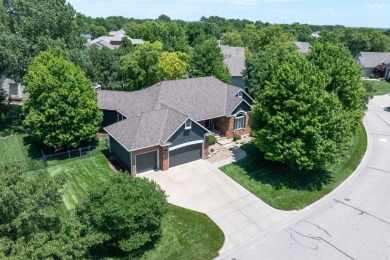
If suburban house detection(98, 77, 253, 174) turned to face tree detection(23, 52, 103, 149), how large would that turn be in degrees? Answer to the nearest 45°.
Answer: approximately 135° to its right

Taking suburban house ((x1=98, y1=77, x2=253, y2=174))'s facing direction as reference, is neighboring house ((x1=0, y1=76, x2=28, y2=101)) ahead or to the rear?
to the rear

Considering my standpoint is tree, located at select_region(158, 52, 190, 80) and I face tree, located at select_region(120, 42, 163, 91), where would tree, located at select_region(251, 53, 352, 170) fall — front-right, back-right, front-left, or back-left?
back-left

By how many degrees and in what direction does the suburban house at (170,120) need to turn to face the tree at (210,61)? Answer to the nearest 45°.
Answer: approximately 135° to its left

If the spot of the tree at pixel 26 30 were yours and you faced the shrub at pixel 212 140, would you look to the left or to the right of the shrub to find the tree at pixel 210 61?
left

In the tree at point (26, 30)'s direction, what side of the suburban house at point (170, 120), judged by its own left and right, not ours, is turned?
back

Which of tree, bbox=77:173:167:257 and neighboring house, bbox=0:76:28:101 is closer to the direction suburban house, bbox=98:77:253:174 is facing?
the tree

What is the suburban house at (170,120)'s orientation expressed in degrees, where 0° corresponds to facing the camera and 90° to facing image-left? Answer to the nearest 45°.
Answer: approximately 315°

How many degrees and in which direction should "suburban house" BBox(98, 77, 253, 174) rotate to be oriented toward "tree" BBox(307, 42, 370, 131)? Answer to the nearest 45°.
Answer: approximately 45° to its left

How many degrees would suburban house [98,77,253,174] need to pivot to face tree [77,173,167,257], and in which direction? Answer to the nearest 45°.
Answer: approximately 45° to its right

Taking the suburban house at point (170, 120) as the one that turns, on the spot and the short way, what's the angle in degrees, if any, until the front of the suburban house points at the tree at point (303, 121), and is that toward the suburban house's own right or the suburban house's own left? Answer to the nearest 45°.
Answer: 0° — it already faces it
